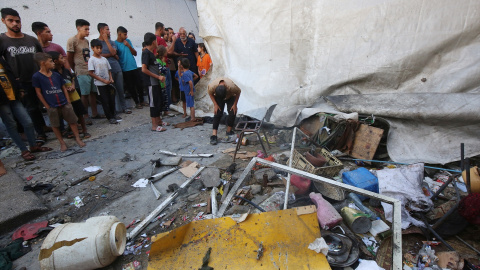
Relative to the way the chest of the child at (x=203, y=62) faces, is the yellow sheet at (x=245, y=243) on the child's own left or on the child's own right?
on the child's own left

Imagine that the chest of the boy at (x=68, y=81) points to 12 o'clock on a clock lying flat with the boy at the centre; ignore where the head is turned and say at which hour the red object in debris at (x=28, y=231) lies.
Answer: The red object in debris is roughly at 2 o'clock from the boy.

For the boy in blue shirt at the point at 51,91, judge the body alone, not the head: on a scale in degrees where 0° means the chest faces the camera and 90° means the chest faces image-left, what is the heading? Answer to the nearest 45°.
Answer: approximately 315°

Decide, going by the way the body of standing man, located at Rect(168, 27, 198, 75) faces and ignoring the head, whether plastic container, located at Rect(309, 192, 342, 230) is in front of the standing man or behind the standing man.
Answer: in front

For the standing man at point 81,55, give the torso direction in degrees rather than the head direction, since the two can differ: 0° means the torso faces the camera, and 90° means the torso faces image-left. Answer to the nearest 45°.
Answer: approximately 315°

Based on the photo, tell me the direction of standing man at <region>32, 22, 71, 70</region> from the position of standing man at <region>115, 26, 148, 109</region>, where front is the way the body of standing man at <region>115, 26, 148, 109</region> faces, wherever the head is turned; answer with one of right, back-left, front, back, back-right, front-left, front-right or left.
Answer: right

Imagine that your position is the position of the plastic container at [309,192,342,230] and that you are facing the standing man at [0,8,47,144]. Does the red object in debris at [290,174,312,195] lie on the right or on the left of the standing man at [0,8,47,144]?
right

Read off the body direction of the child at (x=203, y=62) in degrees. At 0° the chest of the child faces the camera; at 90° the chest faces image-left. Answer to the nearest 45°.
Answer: approximately 45°

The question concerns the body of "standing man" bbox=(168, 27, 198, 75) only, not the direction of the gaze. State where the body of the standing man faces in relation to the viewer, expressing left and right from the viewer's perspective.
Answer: facing the viewer

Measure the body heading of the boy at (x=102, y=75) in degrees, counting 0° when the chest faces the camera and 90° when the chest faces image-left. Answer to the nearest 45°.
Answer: approximately 315°

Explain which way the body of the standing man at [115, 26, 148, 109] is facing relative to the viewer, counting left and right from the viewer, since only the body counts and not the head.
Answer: facing the viewer and to the right of the viewer
